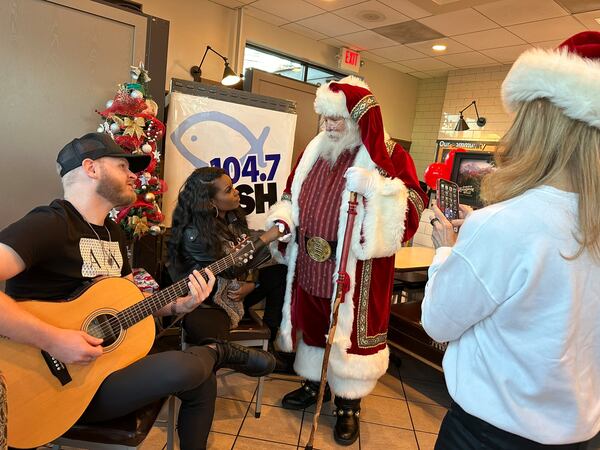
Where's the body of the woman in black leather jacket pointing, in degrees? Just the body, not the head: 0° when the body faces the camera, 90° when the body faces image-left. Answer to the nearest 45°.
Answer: approximately 315°

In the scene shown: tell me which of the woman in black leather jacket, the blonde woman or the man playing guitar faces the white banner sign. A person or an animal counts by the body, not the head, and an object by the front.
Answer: the blonde woman

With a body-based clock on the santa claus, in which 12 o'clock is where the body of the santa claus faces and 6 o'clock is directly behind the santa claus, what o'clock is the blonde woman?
The blonde woman is roughly at 10 o'clock from the santa claus.

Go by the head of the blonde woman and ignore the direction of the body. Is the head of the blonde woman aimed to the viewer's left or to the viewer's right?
to the viewer's left

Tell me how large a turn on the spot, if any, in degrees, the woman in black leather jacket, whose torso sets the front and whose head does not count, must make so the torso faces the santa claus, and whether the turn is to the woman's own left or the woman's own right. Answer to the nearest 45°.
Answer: approximately 45° to the woman's own left

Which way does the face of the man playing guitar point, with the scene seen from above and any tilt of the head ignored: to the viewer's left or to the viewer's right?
to the viewer's right

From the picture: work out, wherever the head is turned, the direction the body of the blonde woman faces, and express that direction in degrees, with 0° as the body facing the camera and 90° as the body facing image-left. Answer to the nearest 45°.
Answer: approximately 135°

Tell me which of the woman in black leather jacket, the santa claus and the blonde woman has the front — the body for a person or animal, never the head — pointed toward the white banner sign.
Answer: the blonde woman

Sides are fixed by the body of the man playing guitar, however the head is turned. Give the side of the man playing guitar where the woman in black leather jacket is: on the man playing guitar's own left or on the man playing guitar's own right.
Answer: on the man playing guitar's own left

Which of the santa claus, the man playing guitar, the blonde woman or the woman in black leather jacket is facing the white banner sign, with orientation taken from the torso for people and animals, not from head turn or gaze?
the blonde woman

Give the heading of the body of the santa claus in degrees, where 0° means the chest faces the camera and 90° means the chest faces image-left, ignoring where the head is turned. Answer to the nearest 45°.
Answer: approximately 45°

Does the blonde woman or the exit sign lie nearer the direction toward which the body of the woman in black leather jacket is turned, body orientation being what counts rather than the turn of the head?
the blonde woman

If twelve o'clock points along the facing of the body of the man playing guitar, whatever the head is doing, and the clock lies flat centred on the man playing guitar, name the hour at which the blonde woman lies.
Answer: The blonde woman is roughly at 12 o'clock from the man playing guitar.

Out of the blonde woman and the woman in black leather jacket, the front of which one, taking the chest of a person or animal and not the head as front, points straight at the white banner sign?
the blonde woman

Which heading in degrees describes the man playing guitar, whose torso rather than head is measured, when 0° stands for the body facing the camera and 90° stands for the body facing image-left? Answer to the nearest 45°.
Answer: approximately 315°
